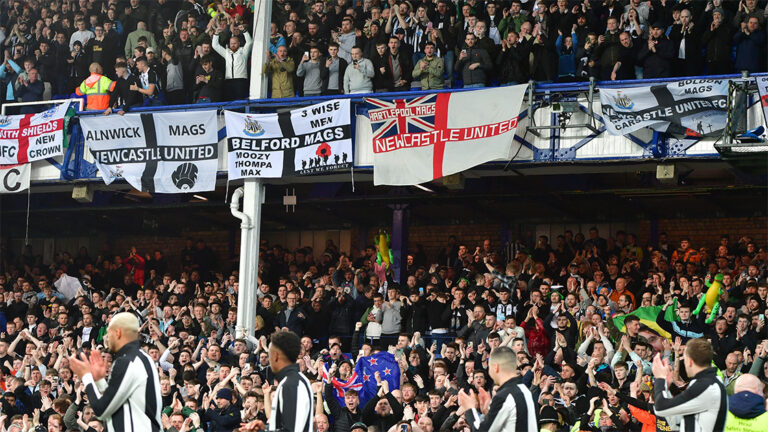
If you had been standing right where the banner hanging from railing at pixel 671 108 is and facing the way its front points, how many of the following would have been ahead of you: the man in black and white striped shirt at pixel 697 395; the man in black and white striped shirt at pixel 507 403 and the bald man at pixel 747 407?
3

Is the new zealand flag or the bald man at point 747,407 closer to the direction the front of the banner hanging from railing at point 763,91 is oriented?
the bald man

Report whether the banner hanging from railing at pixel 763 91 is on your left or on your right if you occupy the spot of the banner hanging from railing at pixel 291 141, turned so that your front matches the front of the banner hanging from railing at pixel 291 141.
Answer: on your left

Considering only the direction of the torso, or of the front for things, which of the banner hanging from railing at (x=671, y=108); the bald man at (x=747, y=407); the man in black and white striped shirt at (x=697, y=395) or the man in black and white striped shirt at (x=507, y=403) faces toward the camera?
the banner hanging from railing

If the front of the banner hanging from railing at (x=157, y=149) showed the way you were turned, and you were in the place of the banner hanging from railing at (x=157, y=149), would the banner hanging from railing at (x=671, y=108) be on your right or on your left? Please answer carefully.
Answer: on your left

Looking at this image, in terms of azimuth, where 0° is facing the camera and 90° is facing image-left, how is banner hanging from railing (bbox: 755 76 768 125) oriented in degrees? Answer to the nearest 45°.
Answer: approximately 0°

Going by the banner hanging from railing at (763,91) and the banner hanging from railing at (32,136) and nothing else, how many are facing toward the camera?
2

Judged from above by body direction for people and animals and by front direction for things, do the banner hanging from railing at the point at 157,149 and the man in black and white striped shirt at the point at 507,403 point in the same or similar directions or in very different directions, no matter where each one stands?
very different directions

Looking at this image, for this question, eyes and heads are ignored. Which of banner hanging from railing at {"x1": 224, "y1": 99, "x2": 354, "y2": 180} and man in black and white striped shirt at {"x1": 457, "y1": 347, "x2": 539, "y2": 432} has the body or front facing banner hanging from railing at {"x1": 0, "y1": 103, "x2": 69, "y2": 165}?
the man in black and white striped shirt

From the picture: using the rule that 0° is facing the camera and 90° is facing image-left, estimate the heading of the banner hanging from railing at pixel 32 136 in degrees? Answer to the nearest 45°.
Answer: approximately 0°

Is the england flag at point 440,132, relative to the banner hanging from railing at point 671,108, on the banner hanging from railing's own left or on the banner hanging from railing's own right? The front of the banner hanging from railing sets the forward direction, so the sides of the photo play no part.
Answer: on the banner hanging from railing's own right
